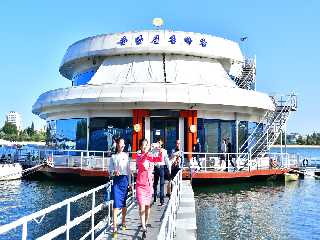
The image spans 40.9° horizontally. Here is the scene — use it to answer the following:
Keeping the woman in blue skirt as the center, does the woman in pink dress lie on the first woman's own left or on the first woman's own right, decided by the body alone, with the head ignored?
on the first woman's own left

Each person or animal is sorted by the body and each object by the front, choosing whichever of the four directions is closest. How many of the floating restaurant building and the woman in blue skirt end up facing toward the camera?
2

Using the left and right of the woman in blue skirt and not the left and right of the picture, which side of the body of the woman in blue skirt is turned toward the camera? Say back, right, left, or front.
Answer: front

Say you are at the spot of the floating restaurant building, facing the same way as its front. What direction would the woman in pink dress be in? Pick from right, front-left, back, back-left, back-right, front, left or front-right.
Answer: front

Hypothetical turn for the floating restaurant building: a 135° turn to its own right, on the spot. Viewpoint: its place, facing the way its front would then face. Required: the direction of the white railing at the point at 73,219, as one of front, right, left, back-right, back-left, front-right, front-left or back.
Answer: back-left

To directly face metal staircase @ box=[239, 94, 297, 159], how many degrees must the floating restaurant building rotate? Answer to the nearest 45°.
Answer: approximately 90° to its left

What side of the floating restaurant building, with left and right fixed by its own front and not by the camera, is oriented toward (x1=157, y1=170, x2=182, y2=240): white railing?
front

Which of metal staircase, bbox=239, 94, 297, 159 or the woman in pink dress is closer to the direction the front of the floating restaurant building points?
the woman in pink dress

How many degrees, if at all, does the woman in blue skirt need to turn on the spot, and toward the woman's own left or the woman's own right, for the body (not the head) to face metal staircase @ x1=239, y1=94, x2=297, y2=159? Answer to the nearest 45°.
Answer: approximately 135° to the woman's own left

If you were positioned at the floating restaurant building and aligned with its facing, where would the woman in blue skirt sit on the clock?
The woman in blue skirt is roughly at 12 o'clock from the floating restaurant building.

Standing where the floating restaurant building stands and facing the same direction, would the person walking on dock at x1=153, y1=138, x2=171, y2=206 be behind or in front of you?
in front

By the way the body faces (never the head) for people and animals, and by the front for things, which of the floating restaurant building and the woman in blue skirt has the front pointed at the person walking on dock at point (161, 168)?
the floating restaurant building
